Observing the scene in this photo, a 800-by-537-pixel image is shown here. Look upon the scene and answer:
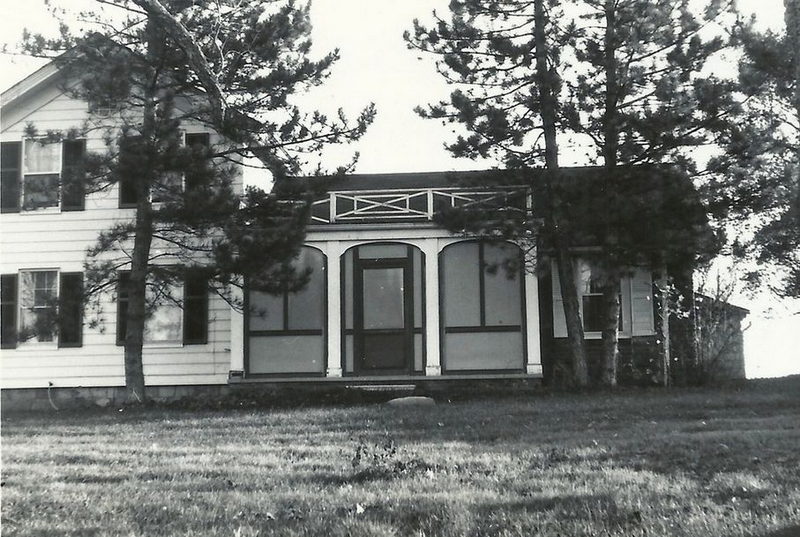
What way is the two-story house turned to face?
toward the camera

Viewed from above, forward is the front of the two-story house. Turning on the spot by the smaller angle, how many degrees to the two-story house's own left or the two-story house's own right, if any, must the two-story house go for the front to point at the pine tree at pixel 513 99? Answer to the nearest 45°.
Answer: approximately 90° to the two-story house's own left

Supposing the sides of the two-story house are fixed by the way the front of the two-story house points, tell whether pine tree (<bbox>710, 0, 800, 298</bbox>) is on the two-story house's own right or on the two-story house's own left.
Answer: on the two-story house's own left
